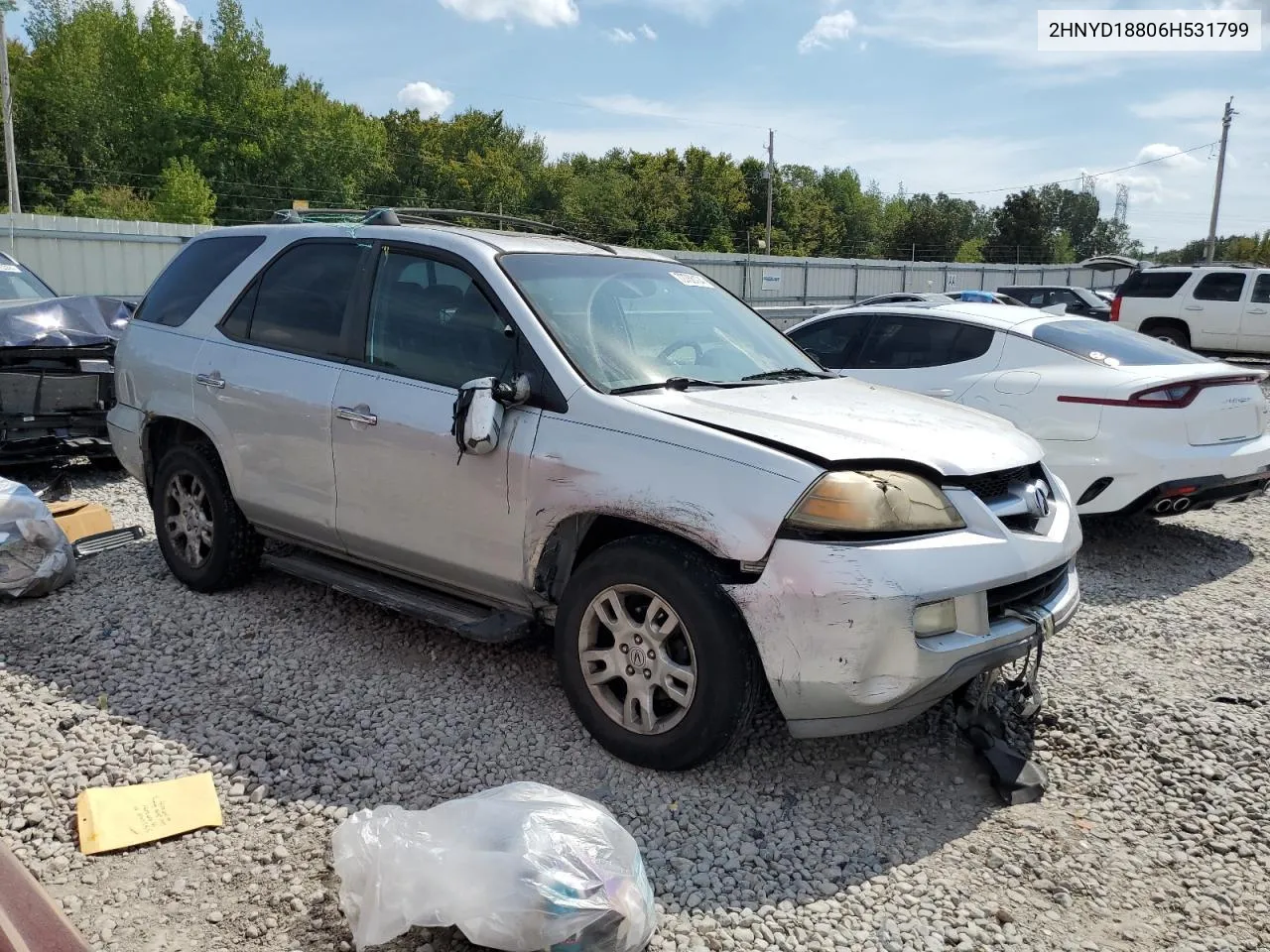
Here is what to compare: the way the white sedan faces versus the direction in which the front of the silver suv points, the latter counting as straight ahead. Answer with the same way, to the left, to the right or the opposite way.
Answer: the opposite way

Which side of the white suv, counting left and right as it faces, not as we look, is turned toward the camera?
right

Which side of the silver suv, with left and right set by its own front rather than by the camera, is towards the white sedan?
left

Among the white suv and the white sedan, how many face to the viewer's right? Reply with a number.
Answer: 1

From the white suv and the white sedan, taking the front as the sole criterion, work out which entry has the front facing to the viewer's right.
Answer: the white suv

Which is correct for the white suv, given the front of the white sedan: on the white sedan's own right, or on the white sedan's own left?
on the white sedan's own right

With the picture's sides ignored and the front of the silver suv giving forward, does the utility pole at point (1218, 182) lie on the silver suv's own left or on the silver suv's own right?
on the silver suv's own left

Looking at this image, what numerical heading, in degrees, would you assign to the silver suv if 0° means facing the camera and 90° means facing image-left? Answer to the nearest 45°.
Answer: approximately 315°

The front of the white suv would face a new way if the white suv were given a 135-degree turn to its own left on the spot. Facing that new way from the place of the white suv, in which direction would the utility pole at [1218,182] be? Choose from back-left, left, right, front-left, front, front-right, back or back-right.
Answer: front-right

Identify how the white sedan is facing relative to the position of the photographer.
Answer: facing away from the viewer and to the left of the viewer

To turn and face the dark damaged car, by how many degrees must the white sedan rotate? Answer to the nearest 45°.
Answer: approximately 45° to its left

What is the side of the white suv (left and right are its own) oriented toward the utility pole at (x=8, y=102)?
back

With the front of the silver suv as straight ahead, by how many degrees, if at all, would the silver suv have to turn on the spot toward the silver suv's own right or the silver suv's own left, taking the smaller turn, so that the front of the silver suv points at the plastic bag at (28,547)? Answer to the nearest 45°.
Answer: approximately 180°
